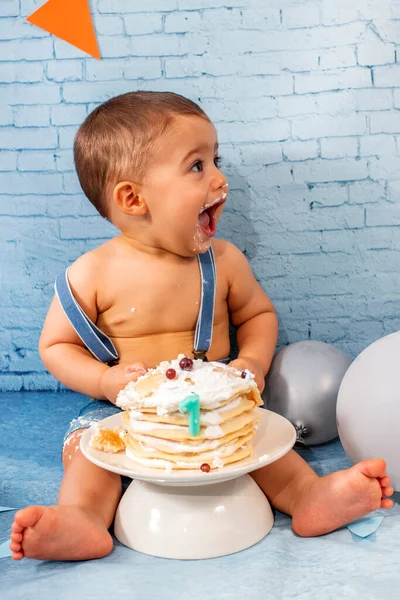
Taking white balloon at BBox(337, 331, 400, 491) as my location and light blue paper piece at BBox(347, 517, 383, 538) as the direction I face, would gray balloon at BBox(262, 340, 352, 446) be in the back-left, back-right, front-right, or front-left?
back-right

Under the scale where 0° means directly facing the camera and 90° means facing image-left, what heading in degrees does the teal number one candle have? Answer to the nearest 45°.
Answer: approximately 0°

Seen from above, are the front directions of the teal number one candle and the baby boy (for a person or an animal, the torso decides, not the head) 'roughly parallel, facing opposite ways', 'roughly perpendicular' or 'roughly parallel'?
roughly parallel

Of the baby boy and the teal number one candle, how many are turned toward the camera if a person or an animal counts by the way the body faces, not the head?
2

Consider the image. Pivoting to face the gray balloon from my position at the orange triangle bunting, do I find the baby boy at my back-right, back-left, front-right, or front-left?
front-right

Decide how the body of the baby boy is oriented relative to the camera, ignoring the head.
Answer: toward the camera
